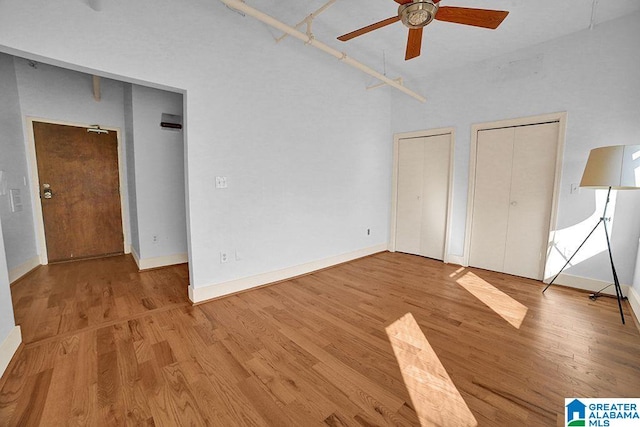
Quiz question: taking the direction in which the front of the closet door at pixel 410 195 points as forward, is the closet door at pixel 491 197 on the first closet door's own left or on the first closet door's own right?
on the first closet door's own left

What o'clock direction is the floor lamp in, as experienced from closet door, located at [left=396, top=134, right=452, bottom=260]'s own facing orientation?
The floor lamp is roughly at 9 o'clock from the closet door.

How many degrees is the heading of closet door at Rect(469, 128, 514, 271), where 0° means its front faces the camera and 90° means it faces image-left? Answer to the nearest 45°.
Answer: approximately 0°

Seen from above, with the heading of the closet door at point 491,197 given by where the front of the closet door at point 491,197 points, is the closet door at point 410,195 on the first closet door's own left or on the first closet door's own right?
on the first closet door's own right

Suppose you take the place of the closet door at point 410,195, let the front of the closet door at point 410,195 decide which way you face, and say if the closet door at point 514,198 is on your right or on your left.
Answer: on your left

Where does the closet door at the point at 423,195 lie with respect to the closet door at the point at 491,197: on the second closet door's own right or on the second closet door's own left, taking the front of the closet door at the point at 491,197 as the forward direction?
on the second closet door's own right

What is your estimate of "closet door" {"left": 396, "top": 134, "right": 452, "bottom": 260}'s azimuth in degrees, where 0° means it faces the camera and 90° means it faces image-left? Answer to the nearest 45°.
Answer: approximately 45°
